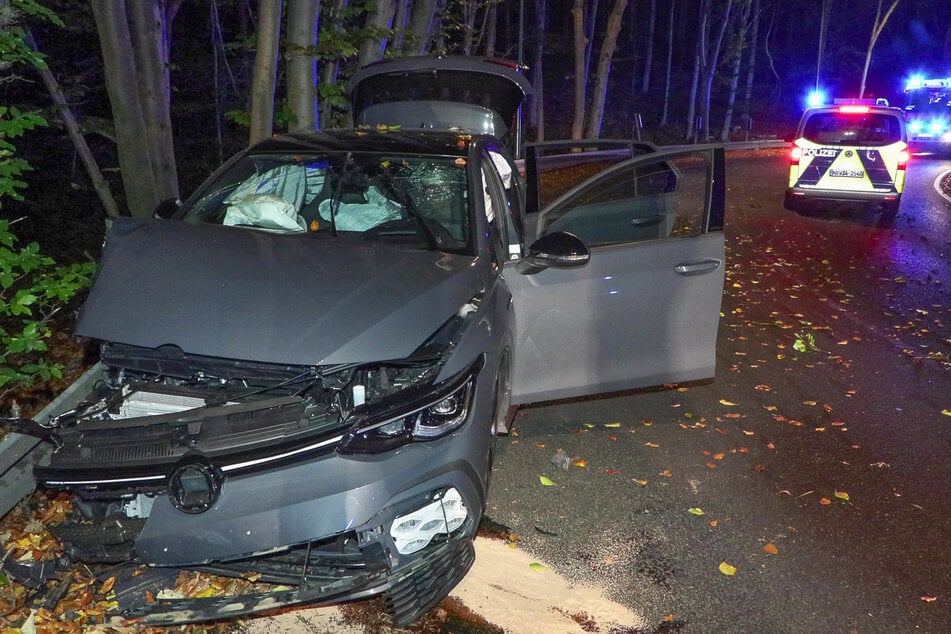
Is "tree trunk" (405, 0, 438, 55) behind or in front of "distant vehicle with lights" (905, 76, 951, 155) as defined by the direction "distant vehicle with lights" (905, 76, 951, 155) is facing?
in front

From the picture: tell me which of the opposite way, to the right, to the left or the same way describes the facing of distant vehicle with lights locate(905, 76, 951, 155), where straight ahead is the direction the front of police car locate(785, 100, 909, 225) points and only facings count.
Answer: the opposite way

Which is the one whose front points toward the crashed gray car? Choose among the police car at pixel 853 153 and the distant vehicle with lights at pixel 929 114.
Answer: the distant vehicle with lights

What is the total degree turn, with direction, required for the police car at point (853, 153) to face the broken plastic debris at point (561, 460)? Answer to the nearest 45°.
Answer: approximately 180°

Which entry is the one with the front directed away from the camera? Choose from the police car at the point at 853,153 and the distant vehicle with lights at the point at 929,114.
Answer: the police car

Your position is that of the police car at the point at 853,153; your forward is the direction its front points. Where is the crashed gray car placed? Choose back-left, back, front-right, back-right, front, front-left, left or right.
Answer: back

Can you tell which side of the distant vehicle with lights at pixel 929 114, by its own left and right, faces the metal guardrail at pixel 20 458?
front

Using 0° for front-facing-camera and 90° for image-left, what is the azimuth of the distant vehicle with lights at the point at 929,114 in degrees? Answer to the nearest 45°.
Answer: approximately 0°

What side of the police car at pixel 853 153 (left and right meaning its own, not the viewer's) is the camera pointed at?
back

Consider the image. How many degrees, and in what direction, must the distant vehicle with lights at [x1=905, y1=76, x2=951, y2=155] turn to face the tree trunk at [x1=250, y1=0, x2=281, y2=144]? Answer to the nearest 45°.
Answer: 0° — it already faces it

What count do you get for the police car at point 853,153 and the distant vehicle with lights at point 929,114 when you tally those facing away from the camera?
1
